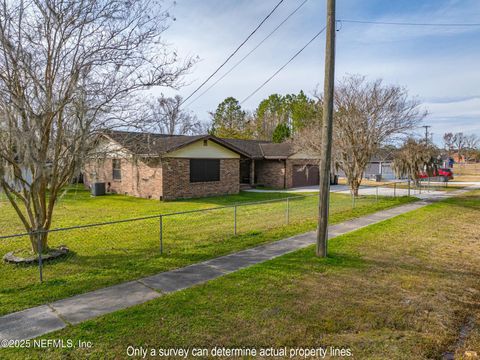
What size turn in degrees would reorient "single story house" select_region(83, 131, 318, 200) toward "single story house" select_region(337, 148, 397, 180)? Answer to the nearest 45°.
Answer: approximately 90° to its left

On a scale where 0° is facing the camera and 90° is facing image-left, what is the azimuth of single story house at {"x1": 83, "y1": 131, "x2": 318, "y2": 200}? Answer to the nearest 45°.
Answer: approximately 315°

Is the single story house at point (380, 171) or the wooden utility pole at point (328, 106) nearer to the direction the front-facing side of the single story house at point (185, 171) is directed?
the wooden utility pole

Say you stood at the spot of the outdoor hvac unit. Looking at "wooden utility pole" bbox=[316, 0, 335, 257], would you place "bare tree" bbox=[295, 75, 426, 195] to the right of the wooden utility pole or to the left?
left

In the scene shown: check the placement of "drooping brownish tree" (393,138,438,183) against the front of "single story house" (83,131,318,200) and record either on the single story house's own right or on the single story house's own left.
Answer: on the single story house's own left

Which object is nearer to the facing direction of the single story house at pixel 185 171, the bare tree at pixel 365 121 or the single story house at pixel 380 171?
the bare tree
